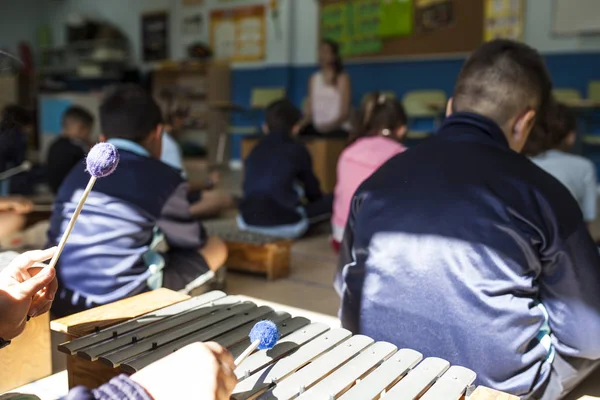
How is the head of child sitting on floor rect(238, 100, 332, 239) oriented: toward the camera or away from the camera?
away from the camera

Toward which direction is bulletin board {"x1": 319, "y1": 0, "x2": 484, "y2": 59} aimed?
toward the camera

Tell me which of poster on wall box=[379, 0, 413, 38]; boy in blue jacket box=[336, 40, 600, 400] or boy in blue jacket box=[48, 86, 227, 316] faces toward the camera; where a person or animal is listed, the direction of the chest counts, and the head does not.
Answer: the poster on wall

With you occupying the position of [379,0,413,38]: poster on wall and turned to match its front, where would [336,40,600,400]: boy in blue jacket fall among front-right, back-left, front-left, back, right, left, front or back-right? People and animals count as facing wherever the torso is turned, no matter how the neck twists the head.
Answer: front

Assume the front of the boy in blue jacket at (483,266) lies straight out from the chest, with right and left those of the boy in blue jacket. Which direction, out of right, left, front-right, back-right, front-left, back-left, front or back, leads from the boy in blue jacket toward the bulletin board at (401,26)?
front-left

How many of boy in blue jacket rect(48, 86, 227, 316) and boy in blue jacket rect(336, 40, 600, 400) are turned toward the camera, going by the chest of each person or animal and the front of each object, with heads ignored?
0

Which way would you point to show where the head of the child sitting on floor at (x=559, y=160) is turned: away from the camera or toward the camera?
away from the camera

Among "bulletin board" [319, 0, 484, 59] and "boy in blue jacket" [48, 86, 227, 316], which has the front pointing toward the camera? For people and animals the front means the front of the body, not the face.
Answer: the bulletin board

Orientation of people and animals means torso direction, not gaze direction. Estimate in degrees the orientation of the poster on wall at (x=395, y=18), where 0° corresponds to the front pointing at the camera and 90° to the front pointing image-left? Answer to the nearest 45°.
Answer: approximately 0°

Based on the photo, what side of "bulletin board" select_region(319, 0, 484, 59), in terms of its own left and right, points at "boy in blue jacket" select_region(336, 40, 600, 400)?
front

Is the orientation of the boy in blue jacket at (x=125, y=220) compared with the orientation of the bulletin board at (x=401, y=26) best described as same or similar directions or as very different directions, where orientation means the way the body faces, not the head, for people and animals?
very different directions

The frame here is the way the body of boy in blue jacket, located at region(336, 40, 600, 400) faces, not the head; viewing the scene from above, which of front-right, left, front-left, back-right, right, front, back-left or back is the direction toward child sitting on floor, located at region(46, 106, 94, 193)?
left

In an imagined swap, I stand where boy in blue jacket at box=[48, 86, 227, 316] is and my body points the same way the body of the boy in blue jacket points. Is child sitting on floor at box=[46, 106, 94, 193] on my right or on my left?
on my left

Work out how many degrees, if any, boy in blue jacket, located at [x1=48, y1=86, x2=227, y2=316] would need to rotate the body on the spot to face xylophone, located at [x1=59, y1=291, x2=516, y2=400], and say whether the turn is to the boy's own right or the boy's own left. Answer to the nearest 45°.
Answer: approximately 135° to the boy's own right

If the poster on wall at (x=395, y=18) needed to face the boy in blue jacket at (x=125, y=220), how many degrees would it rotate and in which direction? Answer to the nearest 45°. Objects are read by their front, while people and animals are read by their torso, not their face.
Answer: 0° — it already faces them
